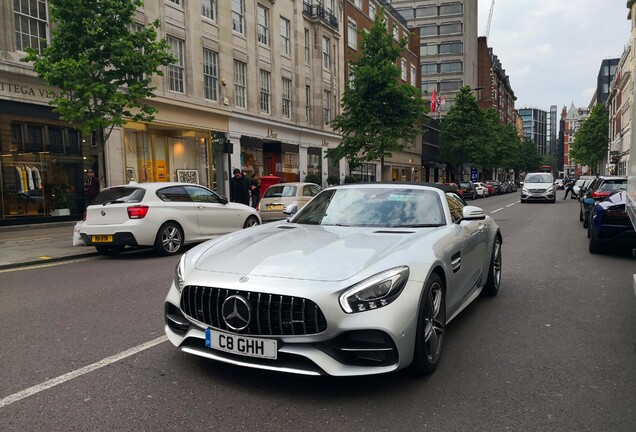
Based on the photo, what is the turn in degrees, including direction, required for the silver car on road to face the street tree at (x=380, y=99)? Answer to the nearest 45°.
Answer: approximately 135° to its right

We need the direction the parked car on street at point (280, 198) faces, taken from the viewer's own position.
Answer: facing away from the viewer and to the right of the viewer

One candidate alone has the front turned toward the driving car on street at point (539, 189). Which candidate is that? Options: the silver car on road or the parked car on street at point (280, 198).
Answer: the parked car on street at point (280, 198)

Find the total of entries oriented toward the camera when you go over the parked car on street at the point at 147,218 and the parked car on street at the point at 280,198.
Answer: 0

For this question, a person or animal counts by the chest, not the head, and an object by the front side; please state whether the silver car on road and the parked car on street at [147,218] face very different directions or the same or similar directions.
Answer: very different directions

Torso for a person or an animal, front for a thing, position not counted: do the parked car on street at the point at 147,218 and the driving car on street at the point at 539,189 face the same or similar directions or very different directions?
very different directions

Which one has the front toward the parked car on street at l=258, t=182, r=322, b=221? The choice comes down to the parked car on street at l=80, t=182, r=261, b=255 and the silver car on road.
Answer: the parked car on street at l=80, t=182, r=261, b=255

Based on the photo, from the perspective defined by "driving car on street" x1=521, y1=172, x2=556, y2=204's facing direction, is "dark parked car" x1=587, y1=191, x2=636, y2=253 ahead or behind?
ahead

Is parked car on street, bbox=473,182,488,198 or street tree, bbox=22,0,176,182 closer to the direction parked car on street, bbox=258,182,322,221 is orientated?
the parked car on street

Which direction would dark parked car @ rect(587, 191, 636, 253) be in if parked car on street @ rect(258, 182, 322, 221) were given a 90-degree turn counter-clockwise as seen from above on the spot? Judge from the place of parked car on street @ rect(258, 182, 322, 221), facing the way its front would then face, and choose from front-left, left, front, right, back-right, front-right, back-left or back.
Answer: back

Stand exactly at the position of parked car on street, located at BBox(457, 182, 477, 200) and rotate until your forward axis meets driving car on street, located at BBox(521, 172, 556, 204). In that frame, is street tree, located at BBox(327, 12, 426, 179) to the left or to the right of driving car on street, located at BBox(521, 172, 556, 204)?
right

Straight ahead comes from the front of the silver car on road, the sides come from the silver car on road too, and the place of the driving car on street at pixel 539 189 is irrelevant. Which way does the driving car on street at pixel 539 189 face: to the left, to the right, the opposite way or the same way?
the same way

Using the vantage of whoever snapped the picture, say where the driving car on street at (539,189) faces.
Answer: facing the viewer

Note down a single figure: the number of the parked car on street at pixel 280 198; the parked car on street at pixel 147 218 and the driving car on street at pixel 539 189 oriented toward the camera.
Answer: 1
